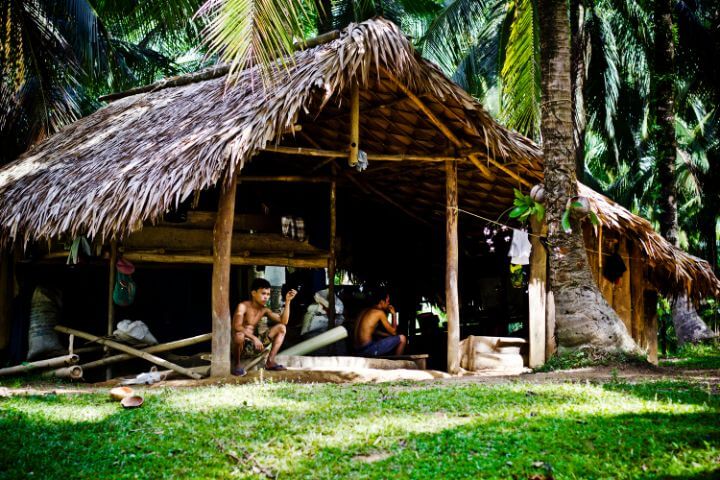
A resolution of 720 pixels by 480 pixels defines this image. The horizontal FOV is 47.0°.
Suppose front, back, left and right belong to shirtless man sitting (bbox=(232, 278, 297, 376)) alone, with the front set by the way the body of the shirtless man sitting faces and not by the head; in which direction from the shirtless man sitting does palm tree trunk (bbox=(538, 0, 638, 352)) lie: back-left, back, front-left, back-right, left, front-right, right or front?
front-left

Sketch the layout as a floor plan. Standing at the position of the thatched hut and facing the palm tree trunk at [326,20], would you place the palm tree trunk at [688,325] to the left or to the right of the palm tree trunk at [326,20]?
right

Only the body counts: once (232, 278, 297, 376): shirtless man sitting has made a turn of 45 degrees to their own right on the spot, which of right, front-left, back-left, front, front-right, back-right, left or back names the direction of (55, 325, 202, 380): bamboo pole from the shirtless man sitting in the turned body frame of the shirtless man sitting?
right

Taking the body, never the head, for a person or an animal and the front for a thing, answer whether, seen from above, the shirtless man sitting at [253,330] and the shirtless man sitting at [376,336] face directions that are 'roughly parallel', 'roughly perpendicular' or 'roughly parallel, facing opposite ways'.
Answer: roughly perpendicular

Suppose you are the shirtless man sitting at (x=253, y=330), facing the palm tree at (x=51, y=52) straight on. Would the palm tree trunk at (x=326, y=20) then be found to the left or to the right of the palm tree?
right

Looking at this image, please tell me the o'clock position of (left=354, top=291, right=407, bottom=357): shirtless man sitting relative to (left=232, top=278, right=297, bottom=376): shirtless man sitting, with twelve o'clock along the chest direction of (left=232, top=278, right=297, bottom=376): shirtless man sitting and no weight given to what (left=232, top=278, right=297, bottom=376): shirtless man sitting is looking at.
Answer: (left=354, top=291, right=407, bottom=357): shirtless man sitting is roughly at 9 o'clock from (left=232, top=278, right=297, bottom=376): shirtless man sitting.

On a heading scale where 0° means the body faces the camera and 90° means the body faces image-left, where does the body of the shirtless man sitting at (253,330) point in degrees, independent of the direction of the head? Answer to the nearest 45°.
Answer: approximately 315°

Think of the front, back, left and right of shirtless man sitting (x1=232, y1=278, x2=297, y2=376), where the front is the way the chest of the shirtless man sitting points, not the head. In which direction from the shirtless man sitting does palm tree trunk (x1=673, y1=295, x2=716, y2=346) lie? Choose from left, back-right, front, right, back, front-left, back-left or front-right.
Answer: left

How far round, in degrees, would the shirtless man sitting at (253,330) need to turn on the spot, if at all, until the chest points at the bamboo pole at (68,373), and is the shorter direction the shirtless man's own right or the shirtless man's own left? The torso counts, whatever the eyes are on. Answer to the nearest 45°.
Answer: approximately 135° to the shirtless man's own right
